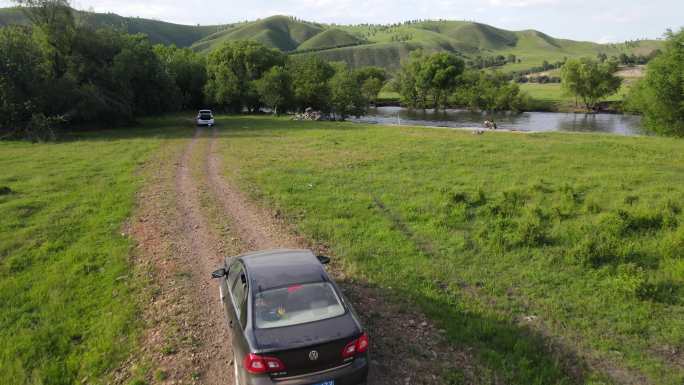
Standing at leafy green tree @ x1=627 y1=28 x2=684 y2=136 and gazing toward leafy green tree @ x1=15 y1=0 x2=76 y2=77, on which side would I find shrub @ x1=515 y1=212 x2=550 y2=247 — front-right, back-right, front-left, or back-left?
front-left

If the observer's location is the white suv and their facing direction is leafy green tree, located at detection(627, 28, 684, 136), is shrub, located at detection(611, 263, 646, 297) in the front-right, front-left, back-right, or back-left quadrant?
front-right

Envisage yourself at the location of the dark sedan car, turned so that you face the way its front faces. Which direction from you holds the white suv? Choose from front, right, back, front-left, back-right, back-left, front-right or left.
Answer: front

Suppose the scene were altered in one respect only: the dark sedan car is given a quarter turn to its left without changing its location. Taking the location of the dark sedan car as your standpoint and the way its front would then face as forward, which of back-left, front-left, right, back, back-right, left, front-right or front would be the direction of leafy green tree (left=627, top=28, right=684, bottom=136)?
back-right

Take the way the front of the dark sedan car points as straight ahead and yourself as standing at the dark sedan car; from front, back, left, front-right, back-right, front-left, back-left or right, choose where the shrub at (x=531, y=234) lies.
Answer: front-right

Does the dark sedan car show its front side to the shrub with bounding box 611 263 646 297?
no

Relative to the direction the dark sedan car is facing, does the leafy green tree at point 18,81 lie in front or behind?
in front

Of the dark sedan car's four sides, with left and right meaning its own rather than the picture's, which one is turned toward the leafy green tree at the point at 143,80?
front

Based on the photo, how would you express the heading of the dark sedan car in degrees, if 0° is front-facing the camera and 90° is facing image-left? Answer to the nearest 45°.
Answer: approximately 180°

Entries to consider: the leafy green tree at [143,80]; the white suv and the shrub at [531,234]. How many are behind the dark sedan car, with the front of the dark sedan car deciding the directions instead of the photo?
0
